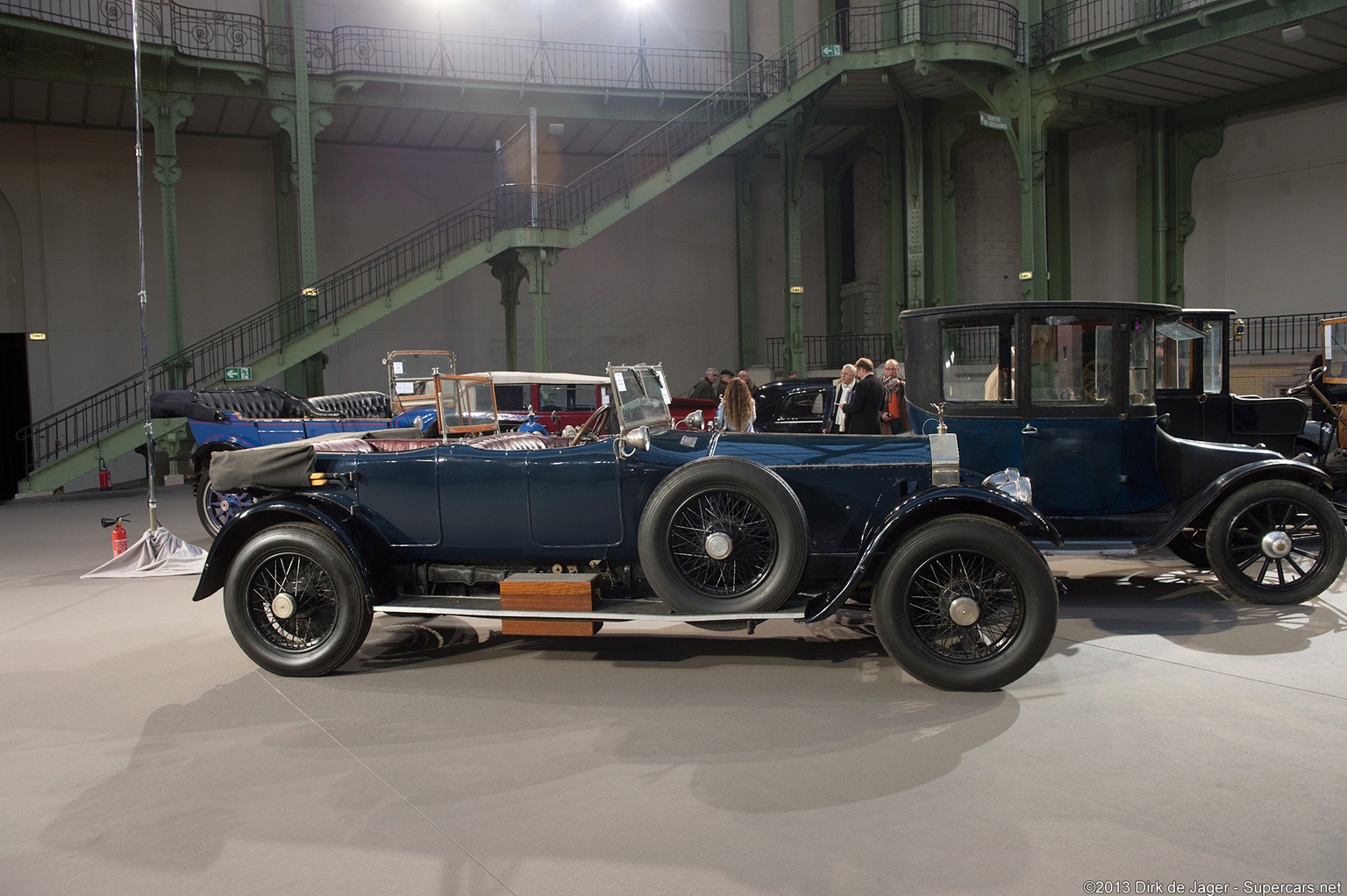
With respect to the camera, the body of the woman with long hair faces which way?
away from the camera

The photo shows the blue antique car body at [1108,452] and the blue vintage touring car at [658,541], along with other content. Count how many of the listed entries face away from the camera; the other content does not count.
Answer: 0

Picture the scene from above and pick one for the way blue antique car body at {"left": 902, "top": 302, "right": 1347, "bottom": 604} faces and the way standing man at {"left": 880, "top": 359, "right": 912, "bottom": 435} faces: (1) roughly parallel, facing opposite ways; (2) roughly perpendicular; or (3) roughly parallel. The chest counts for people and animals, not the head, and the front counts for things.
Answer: roughly perpendicular

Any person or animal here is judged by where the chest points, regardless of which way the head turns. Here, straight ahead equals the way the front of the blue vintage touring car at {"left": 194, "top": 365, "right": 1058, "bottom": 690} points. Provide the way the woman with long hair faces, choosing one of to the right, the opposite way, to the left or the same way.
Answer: to the left

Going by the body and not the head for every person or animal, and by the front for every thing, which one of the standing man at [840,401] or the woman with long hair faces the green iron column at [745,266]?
the woman with long hair

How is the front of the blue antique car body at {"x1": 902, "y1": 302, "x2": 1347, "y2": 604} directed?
to the viewer's right

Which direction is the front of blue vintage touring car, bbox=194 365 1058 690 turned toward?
to the viewer's right

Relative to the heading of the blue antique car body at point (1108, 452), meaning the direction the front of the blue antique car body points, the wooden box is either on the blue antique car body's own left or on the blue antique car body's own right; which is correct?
on the blue antique car body's own right

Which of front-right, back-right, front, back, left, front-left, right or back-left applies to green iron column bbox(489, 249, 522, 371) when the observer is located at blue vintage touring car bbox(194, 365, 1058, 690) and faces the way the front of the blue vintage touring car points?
left

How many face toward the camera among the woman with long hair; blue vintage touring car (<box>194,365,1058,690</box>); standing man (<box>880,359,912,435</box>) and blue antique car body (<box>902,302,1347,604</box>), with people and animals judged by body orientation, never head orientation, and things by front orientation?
1

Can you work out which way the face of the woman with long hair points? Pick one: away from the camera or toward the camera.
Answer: away from the camera

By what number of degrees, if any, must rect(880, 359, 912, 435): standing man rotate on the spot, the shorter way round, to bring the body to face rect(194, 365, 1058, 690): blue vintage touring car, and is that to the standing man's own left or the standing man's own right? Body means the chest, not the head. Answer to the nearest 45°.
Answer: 0° — they already face it

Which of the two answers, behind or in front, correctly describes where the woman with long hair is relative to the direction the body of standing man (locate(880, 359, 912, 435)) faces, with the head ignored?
in front

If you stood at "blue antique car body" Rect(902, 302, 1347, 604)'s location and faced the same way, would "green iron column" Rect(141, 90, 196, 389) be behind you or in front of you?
behind

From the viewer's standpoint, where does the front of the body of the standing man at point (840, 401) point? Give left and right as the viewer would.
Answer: facing the viewer and to the right of the viewer

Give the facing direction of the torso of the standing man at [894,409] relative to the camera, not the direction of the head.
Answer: toward the camera
